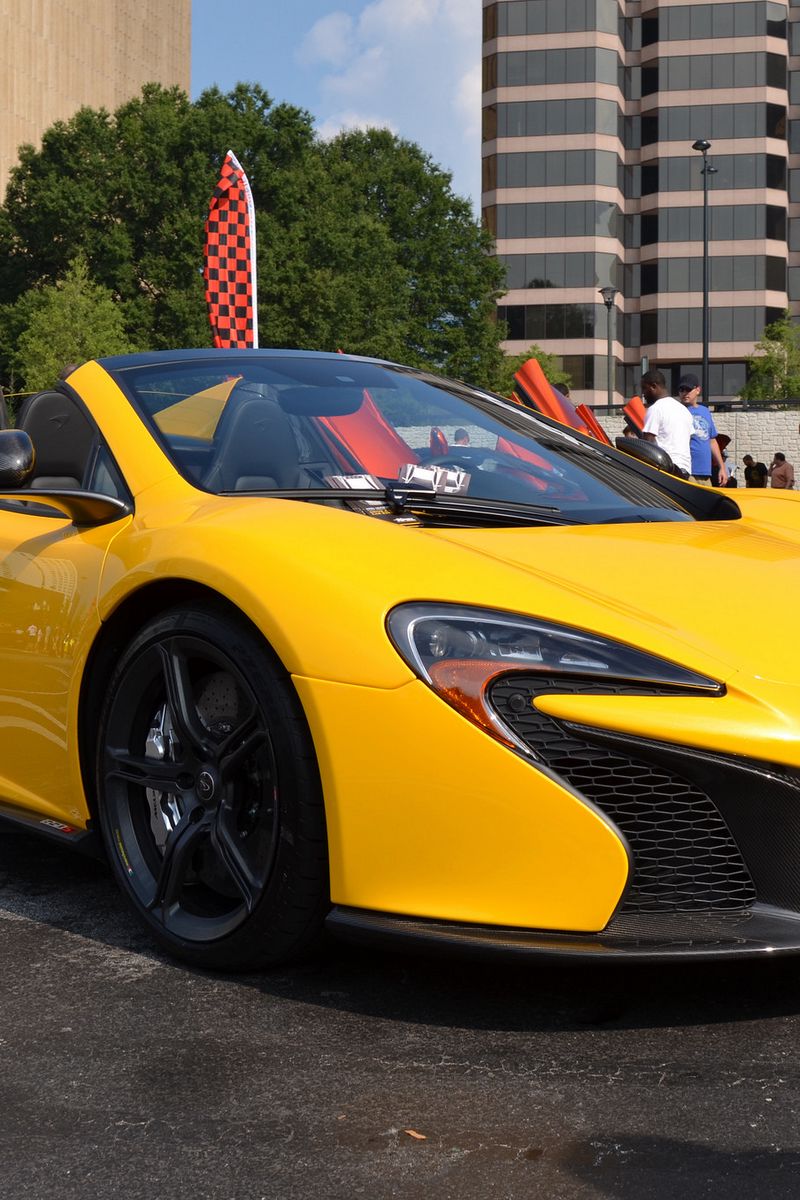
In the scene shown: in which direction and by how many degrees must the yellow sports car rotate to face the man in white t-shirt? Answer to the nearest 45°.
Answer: approximately 135° to its left

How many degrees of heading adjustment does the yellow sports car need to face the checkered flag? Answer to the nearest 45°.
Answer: approximately 135° to its left

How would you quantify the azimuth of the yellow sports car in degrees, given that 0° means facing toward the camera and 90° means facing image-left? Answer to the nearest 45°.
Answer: approximately 315°

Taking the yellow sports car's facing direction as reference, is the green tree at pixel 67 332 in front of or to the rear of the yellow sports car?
to the rear

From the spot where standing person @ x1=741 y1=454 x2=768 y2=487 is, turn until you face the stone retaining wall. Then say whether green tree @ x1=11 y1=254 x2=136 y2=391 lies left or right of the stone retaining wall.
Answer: left
